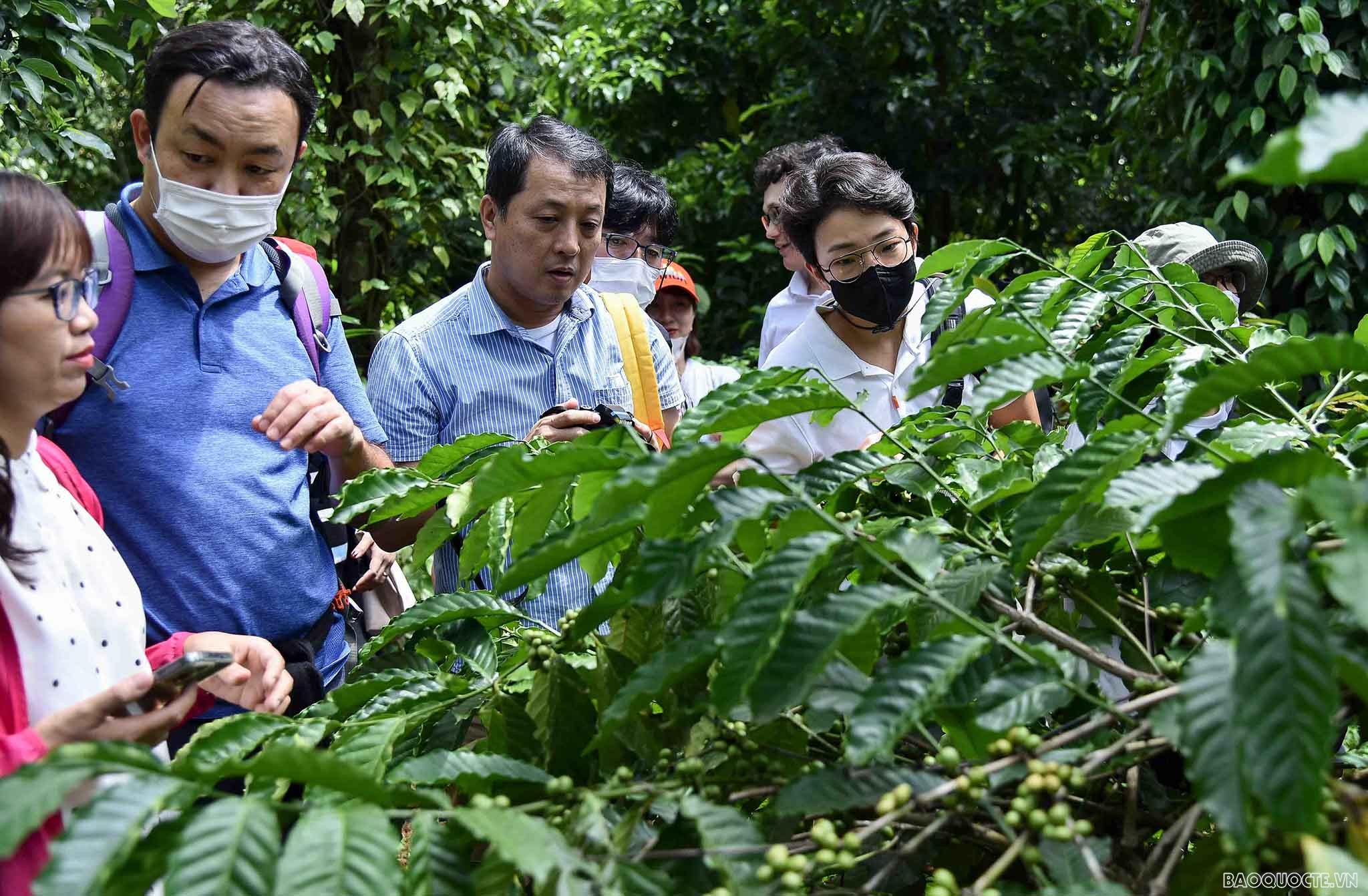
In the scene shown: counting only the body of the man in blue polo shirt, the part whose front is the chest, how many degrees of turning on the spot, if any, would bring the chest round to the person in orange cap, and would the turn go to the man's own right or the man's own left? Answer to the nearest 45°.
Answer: approximately 135° to the man's own left

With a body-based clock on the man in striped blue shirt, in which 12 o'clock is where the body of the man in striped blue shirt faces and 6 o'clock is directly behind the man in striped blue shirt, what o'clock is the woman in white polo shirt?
The woman in white polo shirt is roughly at 10 o'clock from the man in striped blue shirt.

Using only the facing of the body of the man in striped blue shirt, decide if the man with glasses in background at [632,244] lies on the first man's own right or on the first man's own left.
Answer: on the first man's own left

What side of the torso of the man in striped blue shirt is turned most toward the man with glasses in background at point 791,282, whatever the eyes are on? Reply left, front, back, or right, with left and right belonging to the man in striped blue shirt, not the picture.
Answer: left

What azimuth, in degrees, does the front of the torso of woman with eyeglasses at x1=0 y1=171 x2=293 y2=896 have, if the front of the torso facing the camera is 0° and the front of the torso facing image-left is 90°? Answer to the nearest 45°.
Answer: approximately 315°

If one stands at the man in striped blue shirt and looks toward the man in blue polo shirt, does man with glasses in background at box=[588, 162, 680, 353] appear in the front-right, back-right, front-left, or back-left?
back-right
